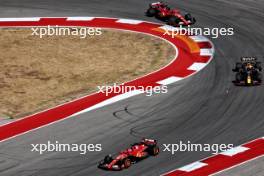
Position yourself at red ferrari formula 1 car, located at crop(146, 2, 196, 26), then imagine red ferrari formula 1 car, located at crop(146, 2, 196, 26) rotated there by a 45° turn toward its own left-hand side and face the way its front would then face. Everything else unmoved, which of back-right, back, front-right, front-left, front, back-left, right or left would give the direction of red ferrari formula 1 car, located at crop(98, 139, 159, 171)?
right

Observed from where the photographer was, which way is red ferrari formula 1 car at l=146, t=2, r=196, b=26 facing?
facing the viewer and to the right of the viewer

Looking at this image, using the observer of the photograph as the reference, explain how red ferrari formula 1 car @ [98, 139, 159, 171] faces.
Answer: facing the viewer and to the left of the viewer
